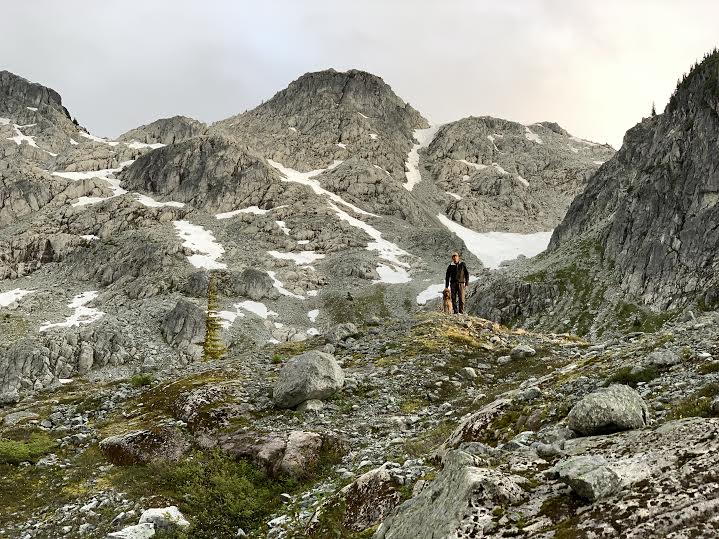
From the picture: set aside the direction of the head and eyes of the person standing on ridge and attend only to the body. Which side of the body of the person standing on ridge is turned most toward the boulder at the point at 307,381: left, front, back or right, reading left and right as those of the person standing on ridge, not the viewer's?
front

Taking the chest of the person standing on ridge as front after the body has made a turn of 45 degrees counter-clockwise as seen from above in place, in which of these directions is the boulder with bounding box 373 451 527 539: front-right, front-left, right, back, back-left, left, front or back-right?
front-right

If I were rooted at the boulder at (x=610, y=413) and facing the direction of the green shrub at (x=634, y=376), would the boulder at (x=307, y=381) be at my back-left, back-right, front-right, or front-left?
front-left

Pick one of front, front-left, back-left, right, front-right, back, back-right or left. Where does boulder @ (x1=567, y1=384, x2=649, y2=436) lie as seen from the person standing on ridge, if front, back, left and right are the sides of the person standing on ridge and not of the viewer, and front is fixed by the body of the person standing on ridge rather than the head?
front

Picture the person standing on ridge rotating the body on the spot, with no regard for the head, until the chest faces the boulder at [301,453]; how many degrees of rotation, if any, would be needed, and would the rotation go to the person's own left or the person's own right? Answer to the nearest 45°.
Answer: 0° — they already face it

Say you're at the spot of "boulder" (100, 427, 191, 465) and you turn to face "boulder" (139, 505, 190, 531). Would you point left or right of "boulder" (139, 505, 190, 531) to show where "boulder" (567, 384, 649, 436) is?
left

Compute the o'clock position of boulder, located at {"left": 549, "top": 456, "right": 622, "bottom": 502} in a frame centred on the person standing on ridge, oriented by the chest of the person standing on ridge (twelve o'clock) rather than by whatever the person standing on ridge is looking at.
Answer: The boulder is roughly at 12 o'clock from the person standing on ridge.

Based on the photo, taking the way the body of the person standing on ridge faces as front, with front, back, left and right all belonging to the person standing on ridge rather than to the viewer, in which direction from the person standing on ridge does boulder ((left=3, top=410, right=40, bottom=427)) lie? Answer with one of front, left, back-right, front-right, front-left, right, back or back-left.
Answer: front-right

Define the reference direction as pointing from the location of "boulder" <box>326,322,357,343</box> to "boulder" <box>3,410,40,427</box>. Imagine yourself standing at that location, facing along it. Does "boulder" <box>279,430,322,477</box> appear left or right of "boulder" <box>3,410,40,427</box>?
left

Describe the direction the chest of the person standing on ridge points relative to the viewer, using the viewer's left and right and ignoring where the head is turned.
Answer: facing the viewer
